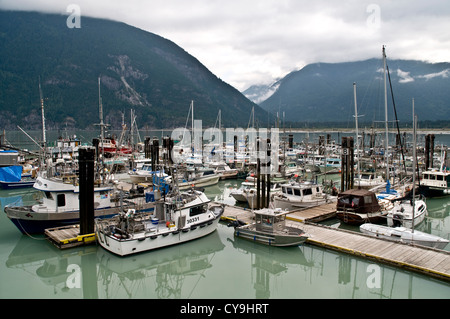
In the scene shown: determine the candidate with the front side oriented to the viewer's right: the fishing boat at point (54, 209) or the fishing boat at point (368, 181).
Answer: the fishing boat at point (368, 181)

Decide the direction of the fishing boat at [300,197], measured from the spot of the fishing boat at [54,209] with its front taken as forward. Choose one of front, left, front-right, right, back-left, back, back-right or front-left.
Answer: back-left

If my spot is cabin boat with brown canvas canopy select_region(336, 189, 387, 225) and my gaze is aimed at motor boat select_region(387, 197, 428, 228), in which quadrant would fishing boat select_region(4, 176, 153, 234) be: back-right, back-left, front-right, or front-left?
back-right

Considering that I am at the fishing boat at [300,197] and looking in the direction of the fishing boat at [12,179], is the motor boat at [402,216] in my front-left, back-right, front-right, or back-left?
back-left

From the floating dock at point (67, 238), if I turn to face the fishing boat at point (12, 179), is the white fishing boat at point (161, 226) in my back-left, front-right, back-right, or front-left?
back-right
